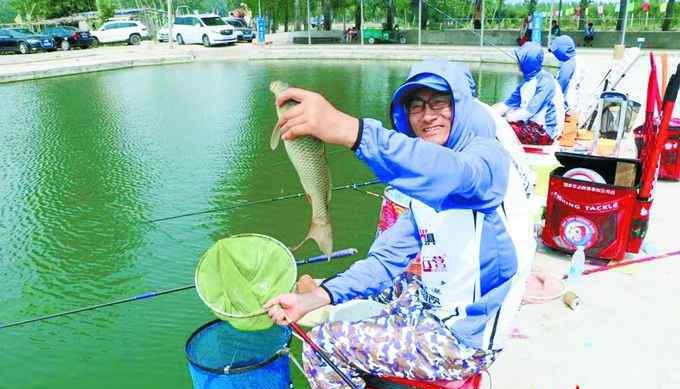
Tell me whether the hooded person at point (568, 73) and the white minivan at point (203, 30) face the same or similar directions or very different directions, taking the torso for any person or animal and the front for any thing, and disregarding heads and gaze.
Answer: very different directions

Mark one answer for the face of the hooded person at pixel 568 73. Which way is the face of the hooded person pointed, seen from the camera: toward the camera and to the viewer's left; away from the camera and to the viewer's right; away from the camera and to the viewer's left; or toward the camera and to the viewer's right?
away from the camera and to the viewer's left

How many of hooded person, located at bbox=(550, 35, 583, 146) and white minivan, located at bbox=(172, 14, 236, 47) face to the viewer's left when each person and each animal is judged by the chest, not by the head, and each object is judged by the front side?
1

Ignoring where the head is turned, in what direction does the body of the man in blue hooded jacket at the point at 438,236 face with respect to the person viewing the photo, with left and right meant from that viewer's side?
facing the viewer and to the left of the viewer

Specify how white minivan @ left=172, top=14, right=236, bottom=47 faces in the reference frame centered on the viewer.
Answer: facing the viewer and to the right of the viewer

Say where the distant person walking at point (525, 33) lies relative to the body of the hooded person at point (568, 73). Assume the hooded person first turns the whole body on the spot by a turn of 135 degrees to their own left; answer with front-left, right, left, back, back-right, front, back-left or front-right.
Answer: back-left

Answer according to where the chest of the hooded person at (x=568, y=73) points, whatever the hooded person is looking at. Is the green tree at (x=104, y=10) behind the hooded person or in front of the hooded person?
in front

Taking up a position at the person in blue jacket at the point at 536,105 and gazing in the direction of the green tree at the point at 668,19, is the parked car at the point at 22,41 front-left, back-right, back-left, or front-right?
front-left

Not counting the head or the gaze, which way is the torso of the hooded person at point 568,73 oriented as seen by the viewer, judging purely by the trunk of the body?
to the viewer's left

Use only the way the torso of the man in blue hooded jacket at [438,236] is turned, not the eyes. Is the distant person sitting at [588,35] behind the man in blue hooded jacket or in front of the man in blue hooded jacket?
behind
